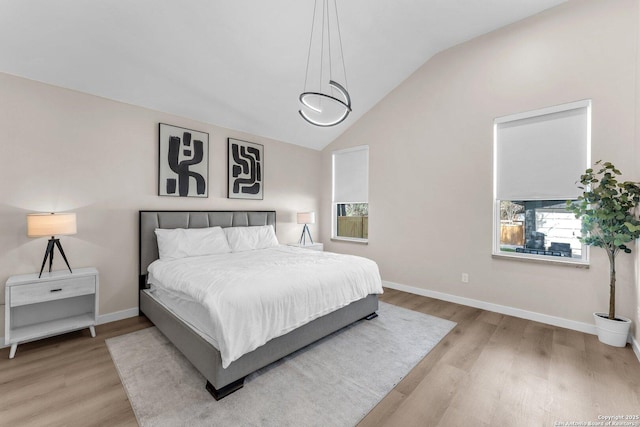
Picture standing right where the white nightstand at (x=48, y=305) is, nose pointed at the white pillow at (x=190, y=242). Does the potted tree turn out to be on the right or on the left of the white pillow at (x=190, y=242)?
right

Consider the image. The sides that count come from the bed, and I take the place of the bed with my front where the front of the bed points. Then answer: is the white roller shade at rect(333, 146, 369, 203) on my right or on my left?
on my left

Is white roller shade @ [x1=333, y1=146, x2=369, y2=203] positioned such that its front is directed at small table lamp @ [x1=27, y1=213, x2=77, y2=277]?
yes

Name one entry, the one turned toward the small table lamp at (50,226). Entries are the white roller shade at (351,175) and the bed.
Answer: the white roller shade

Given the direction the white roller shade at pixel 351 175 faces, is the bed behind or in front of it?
in front

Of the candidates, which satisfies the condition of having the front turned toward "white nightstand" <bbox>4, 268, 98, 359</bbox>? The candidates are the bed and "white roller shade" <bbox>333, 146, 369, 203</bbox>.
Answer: the white roller shade

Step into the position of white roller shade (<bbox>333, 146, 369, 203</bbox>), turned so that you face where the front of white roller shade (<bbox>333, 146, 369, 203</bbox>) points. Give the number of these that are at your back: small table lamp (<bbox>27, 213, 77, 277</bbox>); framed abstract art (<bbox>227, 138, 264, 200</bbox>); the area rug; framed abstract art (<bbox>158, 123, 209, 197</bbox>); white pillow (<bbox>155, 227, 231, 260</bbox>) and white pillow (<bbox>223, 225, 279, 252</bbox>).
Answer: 0

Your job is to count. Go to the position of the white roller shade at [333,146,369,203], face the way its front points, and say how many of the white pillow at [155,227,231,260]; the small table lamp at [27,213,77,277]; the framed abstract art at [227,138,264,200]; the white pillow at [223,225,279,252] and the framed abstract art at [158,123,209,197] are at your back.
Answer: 0

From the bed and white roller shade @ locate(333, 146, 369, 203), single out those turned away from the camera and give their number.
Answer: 0

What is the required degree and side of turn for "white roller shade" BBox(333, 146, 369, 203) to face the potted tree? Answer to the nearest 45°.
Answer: approximately 90° to its left

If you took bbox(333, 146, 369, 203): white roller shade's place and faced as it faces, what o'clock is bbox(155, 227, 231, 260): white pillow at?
The white pillow is roughly at 12 o'clock from the white roller shade.

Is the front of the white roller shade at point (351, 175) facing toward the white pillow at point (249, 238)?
yes

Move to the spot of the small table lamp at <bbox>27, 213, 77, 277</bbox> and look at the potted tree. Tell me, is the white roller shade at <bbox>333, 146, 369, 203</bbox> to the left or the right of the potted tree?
left

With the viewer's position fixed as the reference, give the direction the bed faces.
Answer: facing the viewer and to the right of the viewer

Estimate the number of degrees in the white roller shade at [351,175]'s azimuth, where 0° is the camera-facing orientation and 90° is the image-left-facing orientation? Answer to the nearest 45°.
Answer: approximately 45°

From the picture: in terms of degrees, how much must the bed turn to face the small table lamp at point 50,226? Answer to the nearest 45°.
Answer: approximately 135° to its right

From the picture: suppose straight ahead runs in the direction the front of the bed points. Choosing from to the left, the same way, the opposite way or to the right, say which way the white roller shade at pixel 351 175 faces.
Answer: to the right

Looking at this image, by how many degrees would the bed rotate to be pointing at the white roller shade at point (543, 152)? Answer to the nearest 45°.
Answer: approximately 45° to its left
